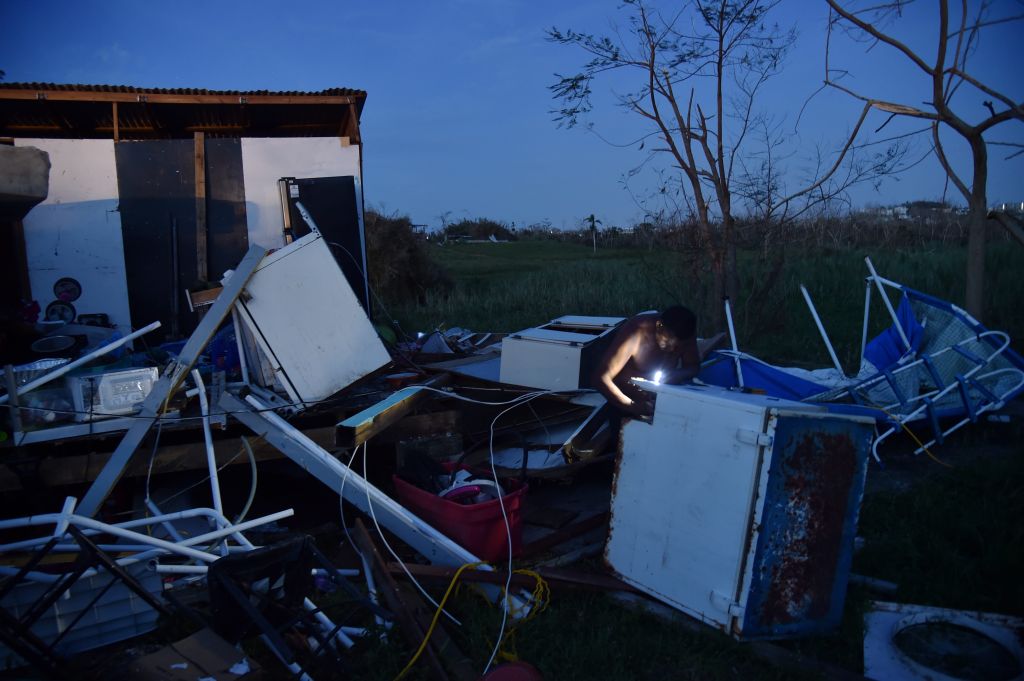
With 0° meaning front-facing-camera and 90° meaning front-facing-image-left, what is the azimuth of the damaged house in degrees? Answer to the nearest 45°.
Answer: approximately 0°

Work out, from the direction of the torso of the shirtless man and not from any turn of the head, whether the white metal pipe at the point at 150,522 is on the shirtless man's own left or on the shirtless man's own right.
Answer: on the shirtless man's own right

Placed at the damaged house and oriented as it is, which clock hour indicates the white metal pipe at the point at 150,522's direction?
The white metal pipe is roughly at 12 o'clock from the damaged house.

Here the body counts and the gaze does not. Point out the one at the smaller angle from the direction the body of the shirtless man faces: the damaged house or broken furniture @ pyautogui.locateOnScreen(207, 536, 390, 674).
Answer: the broken furniture
